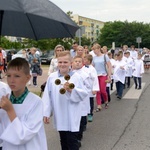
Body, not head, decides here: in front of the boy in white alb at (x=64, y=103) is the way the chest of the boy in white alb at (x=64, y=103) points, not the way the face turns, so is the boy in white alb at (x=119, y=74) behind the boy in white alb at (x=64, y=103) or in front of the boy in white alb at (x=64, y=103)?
behind

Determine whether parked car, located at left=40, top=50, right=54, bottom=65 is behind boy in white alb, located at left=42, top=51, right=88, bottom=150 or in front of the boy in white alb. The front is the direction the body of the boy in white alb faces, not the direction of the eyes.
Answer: behind

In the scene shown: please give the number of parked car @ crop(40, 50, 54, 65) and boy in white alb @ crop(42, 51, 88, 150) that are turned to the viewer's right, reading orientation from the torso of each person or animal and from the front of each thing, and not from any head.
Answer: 0

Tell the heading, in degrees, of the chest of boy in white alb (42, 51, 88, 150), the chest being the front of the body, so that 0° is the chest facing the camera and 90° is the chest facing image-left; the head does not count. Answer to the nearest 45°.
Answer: approximately 0°

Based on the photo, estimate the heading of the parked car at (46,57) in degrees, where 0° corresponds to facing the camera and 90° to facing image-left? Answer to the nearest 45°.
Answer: approximately 45°

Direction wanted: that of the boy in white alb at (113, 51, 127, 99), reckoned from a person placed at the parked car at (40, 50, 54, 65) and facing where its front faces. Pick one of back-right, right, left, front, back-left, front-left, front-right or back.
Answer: front-left

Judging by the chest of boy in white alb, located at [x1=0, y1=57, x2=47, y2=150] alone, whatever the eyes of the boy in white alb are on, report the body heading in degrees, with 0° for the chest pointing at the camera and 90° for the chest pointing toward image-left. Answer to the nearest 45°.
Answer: approximately 45°

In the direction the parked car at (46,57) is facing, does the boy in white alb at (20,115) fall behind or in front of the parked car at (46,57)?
in front
